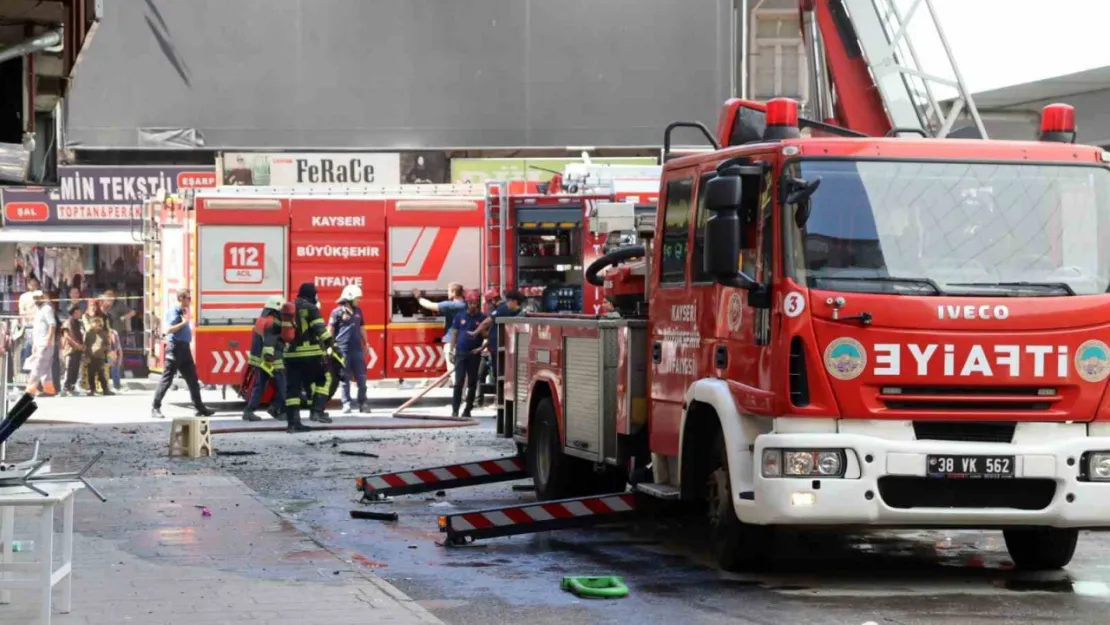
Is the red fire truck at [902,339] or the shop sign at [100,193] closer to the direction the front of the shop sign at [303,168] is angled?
the red fire truck

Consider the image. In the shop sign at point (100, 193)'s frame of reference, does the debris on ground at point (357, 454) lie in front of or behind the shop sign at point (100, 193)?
in front

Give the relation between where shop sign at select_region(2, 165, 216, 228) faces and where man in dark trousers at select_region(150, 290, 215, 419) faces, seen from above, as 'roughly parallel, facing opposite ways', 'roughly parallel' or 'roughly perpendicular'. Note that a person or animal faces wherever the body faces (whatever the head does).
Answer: roughly perpendicular

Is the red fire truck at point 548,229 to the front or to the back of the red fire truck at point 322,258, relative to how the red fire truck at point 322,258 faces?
to the front

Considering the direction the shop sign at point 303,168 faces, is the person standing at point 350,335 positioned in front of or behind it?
in front

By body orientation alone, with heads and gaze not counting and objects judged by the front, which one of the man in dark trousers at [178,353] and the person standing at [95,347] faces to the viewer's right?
the man in dark trousers

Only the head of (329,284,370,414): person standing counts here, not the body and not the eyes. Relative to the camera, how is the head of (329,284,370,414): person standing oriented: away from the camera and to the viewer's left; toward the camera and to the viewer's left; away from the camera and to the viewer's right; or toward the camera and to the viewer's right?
toward the camera and to the viewer's left

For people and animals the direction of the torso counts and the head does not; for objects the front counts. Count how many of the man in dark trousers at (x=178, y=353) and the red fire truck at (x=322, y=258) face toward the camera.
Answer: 0

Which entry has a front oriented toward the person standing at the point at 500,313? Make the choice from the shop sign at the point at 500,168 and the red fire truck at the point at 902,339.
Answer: the shop sign

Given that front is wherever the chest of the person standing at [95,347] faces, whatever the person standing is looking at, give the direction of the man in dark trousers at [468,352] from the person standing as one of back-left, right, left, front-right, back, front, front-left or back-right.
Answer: front-left

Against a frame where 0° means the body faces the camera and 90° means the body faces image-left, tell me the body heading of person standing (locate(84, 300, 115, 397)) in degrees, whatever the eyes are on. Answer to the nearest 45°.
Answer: approximately 0°

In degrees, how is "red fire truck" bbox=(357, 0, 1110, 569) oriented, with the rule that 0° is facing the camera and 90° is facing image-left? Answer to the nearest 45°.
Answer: approximately 315°
